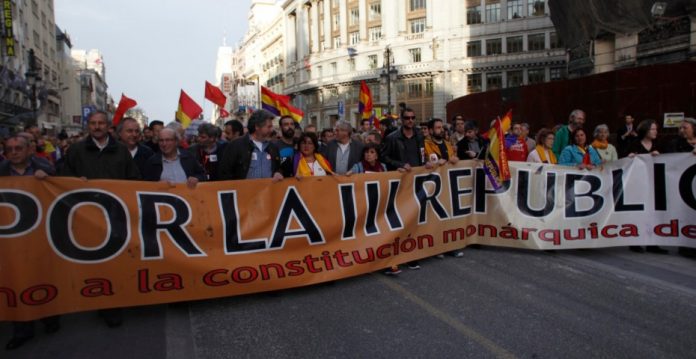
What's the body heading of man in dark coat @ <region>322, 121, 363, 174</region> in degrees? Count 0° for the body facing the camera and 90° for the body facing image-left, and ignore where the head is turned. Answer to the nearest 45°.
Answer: approximately 0°

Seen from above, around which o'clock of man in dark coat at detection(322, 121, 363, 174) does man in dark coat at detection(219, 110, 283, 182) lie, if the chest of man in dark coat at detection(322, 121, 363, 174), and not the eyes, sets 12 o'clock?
man in dark coat at detection(219, 110, 283, 182) is roughly at 2 o'clock from man in dark coat at detection(322, 121, 363, 174).

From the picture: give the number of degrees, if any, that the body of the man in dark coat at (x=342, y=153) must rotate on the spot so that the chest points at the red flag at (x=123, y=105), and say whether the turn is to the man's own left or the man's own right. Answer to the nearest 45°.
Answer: approximately 135° to the man's own right

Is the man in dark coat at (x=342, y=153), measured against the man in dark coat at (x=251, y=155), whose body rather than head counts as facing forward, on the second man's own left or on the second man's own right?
on the second man's own left

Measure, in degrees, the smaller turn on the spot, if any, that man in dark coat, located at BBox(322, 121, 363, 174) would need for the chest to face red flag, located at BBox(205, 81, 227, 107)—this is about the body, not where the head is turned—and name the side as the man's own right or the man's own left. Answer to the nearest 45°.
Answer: approximately 135° to the man's own right

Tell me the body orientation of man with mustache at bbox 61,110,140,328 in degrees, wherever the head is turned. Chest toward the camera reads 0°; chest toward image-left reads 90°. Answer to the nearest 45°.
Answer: approximately 0°

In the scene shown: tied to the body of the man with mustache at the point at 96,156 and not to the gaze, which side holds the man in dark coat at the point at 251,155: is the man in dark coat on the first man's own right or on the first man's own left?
on the first man's own left

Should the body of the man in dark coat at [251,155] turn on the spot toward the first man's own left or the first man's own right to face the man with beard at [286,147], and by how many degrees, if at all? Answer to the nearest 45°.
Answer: approximately 90° to the first man's own left

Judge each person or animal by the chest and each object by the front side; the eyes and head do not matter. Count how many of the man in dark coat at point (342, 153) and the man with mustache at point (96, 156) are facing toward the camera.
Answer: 2

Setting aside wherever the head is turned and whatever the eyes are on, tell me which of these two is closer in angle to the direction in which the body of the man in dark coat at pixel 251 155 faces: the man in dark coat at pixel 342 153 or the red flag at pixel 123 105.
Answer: the man in dark coat

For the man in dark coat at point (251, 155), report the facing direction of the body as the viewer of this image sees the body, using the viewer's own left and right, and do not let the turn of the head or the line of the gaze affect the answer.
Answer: facing the viewer and to the right of the viewer
